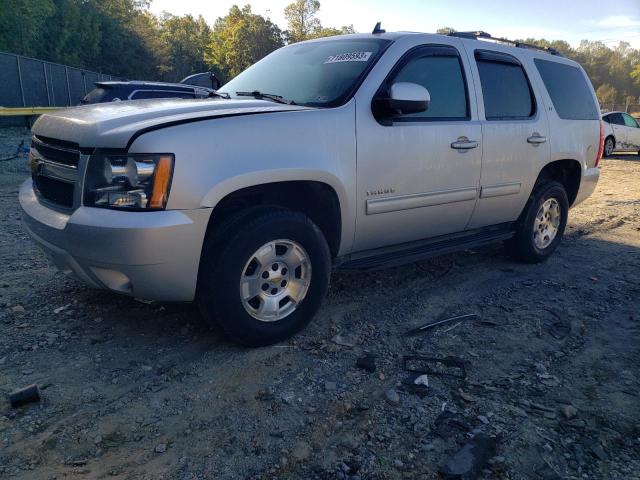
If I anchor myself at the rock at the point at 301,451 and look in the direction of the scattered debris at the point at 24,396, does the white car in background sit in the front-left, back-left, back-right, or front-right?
back-right

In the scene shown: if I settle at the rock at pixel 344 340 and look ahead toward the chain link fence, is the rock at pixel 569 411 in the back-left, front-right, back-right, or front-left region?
back-right

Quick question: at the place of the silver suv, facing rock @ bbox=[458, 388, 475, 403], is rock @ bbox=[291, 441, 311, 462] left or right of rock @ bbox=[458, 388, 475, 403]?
right

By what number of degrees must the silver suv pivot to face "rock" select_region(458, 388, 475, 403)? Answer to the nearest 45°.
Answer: approximately 90° to its left

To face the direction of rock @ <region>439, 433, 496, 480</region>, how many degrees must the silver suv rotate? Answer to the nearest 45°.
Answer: approximately 90° to its left

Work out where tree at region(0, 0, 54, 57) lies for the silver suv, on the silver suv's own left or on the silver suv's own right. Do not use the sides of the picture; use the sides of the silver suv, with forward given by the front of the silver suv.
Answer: on the silver suv's own right

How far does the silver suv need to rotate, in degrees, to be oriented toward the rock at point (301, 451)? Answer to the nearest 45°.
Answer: approximately 45° to its left

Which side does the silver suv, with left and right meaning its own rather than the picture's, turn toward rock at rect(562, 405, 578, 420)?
left

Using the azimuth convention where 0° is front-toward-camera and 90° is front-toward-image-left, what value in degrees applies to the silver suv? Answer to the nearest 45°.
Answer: approximately 45°

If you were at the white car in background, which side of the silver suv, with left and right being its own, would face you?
back

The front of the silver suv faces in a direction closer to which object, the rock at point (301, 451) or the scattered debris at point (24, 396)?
the scattered debris
